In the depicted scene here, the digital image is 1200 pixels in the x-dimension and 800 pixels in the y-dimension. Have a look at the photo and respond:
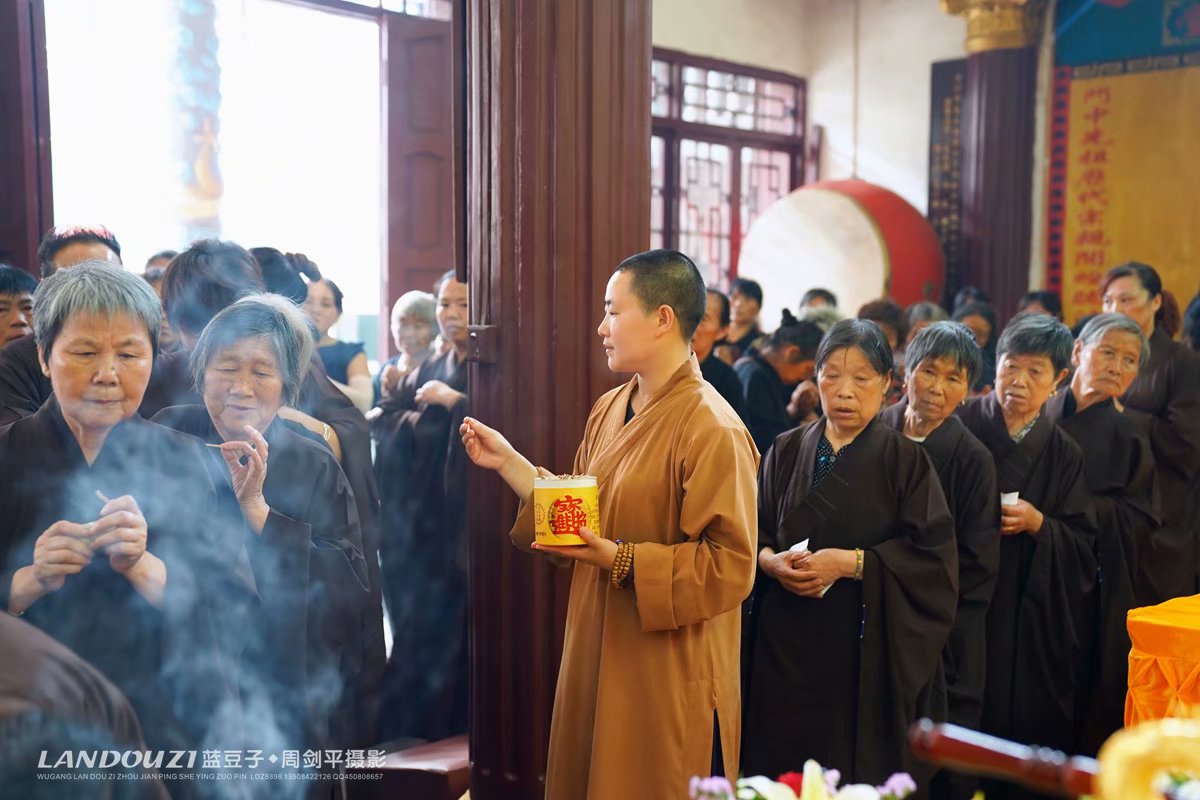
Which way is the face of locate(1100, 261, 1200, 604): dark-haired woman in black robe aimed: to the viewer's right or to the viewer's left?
to the viewer's left

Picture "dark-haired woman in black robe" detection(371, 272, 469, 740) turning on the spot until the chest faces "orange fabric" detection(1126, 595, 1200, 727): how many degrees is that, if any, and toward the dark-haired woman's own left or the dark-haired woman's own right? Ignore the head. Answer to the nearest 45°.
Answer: approximately 45° to the dark-haired woman's own left

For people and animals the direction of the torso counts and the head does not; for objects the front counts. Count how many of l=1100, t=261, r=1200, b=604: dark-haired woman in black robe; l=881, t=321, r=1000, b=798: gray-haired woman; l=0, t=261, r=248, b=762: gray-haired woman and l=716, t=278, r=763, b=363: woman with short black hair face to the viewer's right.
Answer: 0

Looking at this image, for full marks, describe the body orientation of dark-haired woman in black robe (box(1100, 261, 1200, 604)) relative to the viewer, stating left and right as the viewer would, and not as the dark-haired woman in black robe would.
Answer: facing the viewer and to the left of the viewer

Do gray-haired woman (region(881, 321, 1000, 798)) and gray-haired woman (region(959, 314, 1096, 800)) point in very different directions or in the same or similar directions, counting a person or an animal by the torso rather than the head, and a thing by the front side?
same or similar directions

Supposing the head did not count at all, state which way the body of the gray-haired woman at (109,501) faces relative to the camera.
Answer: toward the camera

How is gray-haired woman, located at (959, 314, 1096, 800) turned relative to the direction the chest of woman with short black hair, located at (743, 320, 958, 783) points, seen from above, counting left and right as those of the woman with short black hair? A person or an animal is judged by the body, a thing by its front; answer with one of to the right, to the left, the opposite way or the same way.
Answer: the same way

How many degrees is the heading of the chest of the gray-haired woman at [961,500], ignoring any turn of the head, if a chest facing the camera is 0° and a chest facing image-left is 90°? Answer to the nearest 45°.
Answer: approximately 45°

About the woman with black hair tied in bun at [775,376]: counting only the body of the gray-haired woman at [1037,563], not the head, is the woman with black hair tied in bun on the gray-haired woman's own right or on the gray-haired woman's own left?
on the gray-haired woman's own right

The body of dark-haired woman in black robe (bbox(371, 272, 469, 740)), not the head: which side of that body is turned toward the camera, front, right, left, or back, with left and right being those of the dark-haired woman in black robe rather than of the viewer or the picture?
front

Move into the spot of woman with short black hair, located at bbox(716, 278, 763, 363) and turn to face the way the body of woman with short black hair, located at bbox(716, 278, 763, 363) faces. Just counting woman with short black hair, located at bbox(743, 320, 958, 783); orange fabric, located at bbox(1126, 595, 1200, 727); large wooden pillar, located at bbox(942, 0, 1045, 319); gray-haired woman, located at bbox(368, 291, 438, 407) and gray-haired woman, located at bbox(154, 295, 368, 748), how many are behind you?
1

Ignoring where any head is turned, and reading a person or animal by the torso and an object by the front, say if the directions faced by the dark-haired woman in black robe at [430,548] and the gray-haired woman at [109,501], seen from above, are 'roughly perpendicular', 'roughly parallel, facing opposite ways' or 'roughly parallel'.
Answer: roughly parallel

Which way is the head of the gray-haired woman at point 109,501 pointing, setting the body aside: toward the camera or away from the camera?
toward the camera

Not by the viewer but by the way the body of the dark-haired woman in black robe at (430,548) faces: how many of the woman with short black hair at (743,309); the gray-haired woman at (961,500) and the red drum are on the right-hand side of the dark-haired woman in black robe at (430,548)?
0

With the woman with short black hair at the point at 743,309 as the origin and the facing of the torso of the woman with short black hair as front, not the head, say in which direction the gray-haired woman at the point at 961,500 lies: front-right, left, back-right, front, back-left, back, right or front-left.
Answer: front-left

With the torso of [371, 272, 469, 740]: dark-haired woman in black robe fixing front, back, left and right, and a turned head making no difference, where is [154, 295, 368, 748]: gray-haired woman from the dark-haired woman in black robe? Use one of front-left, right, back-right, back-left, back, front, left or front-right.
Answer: front

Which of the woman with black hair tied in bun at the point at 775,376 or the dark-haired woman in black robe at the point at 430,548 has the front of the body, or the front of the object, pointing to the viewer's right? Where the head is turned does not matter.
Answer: the woman with black hair tied in bun

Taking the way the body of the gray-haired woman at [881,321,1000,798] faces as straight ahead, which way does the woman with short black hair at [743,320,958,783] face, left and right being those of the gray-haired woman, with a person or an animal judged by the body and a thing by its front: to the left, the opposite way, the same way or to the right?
the same way
